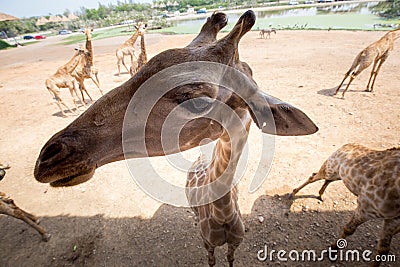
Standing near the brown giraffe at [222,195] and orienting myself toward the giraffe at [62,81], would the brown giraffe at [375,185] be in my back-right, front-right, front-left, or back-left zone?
back-right

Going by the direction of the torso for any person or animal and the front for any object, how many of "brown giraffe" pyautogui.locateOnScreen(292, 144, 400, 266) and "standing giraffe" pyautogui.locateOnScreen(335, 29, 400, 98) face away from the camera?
0

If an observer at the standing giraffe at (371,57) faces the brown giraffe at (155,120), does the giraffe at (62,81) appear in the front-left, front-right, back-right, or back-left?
front-right

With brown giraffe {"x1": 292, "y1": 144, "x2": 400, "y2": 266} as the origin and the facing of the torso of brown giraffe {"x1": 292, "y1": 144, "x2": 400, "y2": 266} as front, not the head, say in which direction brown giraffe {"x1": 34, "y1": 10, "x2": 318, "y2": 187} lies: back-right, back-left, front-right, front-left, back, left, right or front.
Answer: right

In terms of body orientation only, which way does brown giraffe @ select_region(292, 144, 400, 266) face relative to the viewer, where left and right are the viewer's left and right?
facing the viewer and to the right of the viewer
